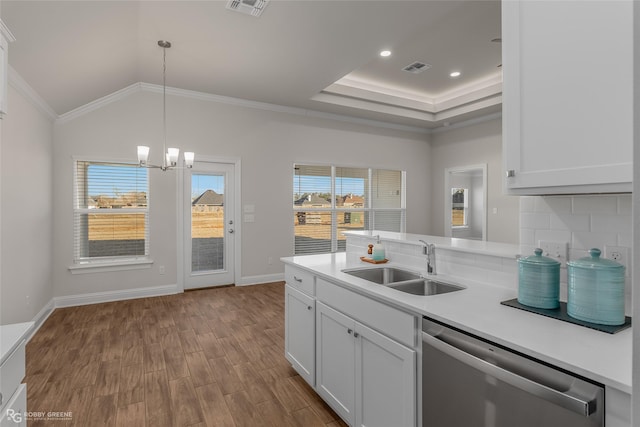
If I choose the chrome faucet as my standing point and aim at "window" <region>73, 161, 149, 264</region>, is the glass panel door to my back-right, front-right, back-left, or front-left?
front-right

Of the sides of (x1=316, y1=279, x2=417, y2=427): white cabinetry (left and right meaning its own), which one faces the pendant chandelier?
right

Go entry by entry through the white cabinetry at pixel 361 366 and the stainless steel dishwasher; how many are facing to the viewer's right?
0

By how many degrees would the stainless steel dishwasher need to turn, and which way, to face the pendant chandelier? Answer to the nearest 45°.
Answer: approximately 45° to its right

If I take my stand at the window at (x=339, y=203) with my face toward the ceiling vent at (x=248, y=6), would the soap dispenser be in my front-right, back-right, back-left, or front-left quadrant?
front-left

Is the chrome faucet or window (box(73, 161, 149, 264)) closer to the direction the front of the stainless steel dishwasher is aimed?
the window

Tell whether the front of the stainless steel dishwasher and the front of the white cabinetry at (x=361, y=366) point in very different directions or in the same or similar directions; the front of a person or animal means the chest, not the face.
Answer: same or similar directions

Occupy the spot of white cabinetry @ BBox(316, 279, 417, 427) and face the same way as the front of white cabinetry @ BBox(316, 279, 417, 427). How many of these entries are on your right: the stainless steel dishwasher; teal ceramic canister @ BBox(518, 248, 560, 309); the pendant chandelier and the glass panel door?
2

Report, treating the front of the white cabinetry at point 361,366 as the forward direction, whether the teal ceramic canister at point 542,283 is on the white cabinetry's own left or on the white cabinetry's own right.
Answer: on the white cabinetry's own left

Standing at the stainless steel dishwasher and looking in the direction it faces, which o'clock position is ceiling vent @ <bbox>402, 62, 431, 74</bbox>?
The ceiling vent is roughly at 4 o'clock from the stainless steel dishwasher.

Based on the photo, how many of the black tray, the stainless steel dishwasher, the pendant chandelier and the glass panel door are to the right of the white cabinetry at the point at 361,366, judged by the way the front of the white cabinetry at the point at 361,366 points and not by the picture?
2

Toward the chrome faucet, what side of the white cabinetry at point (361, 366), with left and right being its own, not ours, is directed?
back

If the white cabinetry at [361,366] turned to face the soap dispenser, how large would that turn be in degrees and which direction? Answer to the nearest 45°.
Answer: approximately 135° to its right

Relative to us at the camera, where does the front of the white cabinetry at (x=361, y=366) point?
facing the viewer and to the left of the viewer

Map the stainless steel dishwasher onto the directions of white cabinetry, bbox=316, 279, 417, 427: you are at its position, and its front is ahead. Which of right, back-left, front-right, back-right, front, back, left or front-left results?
left

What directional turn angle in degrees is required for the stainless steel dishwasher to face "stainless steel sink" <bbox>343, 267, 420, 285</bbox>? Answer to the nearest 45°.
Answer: approximately 90° to its right

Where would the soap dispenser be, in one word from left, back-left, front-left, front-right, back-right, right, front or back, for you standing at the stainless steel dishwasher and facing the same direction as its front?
right

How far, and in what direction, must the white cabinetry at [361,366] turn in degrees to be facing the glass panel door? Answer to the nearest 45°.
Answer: approximately 90° to its right

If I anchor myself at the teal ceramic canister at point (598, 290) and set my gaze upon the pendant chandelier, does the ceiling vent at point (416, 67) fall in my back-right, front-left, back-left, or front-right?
front-right
